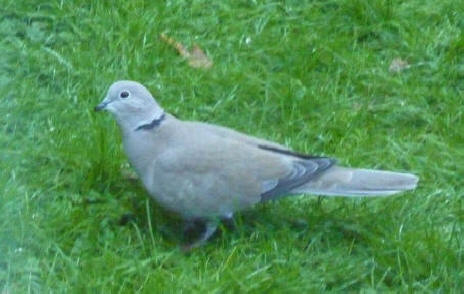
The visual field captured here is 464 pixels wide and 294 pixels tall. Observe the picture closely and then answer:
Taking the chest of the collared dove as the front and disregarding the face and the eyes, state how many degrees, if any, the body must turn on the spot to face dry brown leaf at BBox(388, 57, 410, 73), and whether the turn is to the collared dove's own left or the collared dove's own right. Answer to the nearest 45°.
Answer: approximately 135° to the collared dove's own right

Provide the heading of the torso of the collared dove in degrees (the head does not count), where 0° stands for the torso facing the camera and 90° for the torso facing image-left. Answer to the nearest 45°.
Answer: approximately 90°

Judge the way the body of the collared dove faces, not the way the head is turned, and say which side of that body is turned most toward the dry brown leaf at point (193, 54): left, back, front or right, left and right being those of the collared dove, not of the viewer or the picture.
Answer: right
